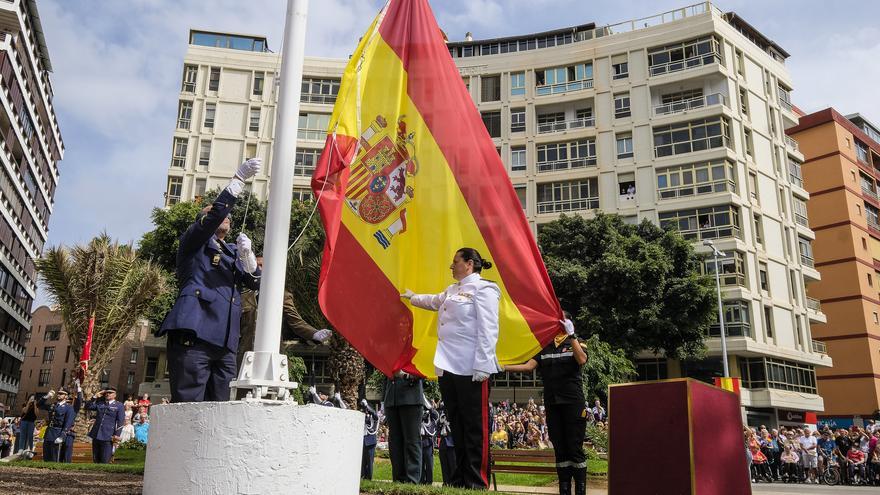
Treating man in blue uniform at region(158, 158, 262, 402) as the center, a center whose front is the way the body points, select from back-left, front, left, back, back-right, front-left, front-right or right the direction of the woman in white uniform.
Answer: front-left

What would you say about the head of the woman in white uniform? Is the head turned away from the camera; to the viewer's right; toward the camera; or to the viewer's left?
to the viewer's left

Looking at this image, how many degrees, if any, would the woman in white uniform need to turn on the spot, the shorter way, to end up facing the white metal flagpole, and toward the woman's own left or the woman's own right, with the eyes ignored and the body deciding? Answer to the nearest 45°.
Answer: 0° — they already face it

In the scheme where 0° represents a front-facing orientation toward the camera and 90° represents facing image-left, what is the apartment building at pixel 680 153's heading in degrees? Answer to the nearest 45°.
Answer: approximately 0°

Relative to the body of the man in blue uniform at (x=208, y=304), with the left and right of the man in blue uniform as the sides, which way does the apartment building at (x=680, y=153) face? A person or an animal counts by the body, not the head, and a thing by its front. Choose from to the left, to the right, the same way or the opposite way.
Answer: to the right

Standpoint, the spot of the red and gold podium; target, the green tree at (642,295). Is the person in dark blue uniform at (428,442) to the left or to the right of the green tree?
left

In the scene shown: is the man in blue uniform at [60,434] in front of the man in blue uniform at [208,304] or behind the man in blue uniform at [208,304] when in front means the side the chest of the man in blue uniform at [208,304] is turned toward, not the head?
behind

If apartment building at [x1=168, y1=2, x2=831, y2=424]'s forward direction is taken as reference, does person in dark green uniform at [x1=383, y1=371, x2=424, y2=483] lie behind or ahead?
ahead

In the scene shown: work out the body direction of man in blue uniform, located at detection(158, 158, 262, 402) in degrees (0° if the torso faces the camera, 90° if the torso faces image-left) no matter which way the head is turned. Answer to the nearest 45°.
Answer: approximately 315°

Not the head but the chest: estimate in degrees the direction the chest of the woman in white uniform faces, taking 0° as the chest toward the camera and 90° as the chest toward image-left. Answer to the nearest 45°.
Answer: approximately 45°
